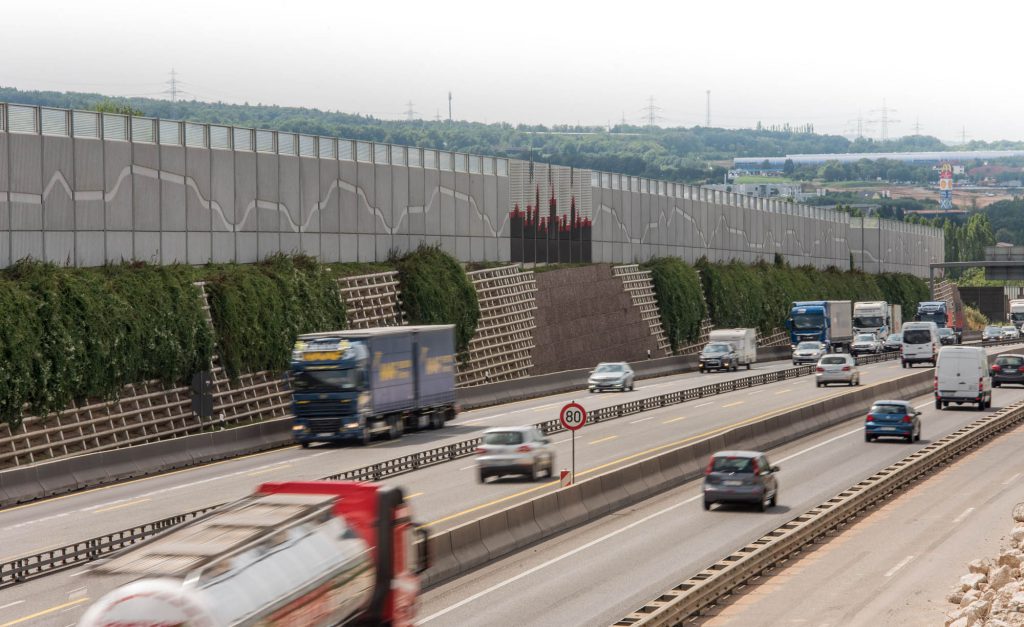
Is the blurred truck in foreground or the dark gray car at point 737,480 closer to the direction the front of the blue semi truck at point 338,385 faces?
the blurred truck in foreground

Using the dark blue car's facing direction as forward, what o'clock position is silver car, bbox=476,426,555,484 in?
The silver car is roughly at 7 o'clock from the dark blue car.

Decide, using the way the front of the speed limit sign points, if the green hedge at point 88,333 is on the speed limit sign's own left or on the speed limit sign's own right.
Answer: on the speed limit sign's own right

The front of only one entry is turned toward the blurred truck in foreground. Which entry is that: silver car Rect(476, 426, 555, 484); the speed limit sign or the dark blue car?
the speed limit sign

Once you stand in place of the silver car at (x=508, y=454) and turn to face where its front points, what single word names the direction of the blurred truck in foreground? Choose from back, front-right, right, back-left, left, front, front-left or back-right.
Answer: back-right

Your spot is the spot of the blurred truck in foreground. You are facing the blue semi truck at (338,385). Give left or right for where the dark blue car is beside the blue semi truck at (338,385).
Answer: right

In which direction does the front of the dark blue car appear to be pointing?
away from the camera

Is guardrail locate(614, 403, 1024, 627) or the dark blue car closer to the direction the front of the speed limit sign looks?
the guardrail

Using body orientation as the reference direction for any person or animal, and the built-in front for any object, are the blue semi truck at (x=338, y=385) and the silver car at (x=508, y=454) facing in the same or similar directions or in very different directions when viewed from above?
very different directions

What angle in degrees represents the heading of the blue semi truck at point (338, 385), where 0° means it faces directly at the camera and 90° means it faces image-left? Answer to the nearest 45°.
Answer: approximately 45°

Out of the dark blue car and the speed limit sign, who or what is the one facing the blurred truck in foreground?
the speed limit sign

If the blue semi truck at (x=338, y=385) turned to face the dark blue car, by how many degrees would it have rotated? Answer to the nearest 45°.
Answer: approximately 135° to its left
